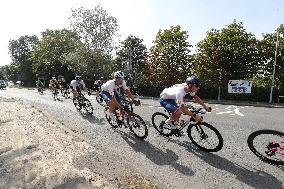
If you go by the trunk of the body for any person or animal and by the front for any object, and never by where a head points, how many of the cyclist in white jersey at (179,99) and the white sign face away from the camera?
0

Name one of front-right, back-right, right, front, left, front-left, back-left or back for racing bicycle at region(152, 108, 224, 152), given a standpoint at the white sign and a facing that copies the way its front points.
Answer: front

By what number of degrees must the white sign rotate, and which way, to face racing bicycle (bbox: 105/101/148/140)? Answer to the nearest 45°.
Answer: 0° — it already faces it

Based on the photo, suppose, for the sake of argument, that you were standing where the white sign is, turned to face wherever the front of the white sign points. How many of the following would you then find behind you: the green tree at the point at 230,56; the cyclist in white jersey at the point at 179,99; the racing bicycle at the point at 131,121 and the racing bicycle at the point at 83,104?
1

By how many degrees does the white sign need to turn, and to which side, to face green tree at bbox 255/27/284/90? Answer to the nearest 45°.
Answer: approximately 135° to its left

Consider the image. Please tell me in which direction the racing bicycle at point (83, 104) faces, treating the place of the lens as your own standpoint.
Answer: facing the viewer and to the right of the viewer

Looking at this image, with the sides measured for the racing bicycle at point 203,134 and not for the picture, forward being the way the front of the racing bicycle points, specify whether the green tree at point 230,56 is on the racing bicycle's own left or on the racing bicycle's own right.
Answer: on the racing bicycle's own left

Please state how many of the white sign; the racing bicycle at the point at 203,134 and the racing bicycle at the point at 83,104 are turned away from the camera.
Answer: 0

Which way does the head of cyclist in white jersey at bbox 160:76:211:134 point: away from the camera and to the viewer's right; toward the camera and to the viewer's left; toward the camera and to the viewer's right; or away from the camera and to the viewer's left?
toward the camera and to the viewer's right

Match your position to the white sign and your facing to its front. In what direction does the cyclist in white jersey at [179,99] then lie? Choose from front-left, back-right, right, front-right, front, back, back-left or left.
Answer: front

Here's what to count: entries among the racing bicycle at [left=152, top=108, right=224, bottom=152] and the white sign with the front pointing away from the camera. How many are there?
0

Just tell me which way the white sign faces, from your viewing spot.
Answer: facing the viewer
